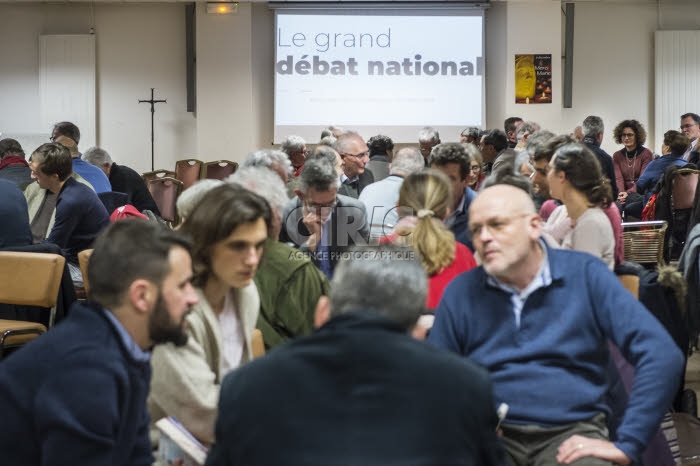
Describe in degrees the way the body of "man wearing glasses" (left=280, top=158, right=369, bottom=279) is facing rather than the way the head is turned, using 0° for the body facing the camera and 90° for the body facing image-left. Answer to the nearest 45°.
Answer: approximately 0°

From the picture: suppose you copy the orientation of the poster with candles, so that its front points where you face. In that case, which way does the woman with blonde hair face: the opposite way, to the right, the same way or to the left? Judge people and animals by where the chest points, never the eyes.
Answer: the opposite way

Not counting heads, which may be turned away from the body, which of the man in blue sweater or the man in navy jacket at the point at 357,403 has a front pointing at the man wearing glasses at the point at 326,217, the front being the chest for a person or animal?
the man in navy jacket

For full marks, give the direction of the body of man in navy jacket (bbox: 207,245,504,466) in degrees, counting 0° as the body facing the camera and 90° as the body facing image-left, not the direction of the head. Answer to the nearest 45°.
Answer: approximately 180°

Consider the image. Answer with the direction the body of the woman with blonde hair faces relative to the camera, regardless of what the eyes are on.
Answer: away from the camera

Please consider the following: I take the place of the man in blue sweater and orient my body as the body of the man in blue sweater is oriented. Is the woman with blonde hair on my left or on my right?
on my right

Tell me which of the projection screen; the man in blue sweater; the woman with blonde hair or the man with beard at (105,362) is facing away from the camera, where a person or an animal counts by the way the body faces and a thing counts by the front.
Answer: the woman with blonde hair

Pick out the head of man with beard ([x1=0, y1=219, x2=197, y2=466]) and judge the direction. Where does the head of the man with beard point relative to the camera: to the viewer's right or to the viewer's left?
to the viewer's right

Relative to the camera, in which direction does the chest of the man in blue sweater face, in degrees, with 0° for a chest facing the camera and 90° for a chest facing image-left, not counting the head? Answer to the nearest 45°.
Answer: approximately 45°

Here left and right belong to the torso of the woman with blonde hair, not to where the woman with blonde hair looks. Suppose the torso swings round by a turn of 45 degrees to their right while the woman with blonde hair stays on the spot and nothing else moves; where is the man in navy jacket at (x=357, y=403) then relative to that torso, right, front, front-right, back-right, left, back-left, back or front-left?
back-right
